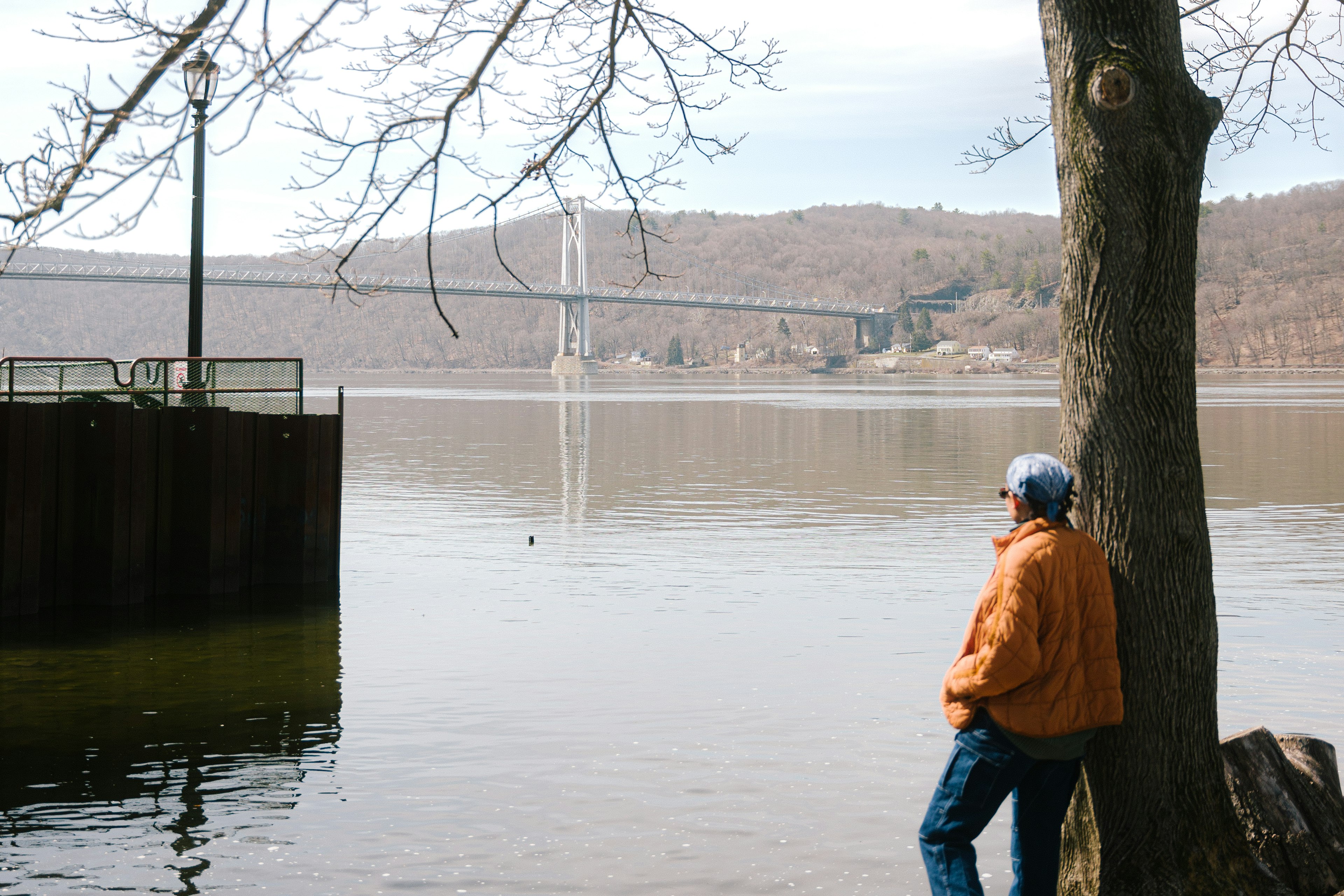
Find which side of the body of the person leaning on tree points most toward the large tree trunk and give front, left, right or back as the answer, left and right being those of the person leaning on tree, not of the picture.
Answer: right

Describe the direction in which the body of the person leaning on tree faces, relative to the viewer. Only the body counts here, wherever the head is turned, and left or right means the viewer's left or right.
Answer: facing away from the viewer and to the left of the viewer

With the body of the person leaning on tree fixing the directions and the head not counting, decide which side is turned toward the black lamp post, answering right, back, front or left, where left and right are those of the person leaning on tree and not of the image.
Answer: front

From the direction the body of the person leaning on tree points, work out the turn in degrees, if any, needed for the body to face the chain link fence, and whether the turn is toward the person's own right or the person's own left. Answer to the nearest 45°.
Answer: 0° — they already face it

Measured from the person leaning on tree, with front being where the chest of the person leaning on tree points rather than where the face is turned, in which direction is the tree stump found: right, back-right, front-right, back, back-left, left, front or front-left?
right

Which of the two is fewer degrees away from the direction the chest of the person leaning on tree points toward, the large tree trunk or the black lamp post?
the black lamp post

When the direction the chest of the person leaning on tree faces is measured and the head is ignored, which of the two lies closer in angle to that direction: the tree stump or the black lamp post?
the black lamp post
